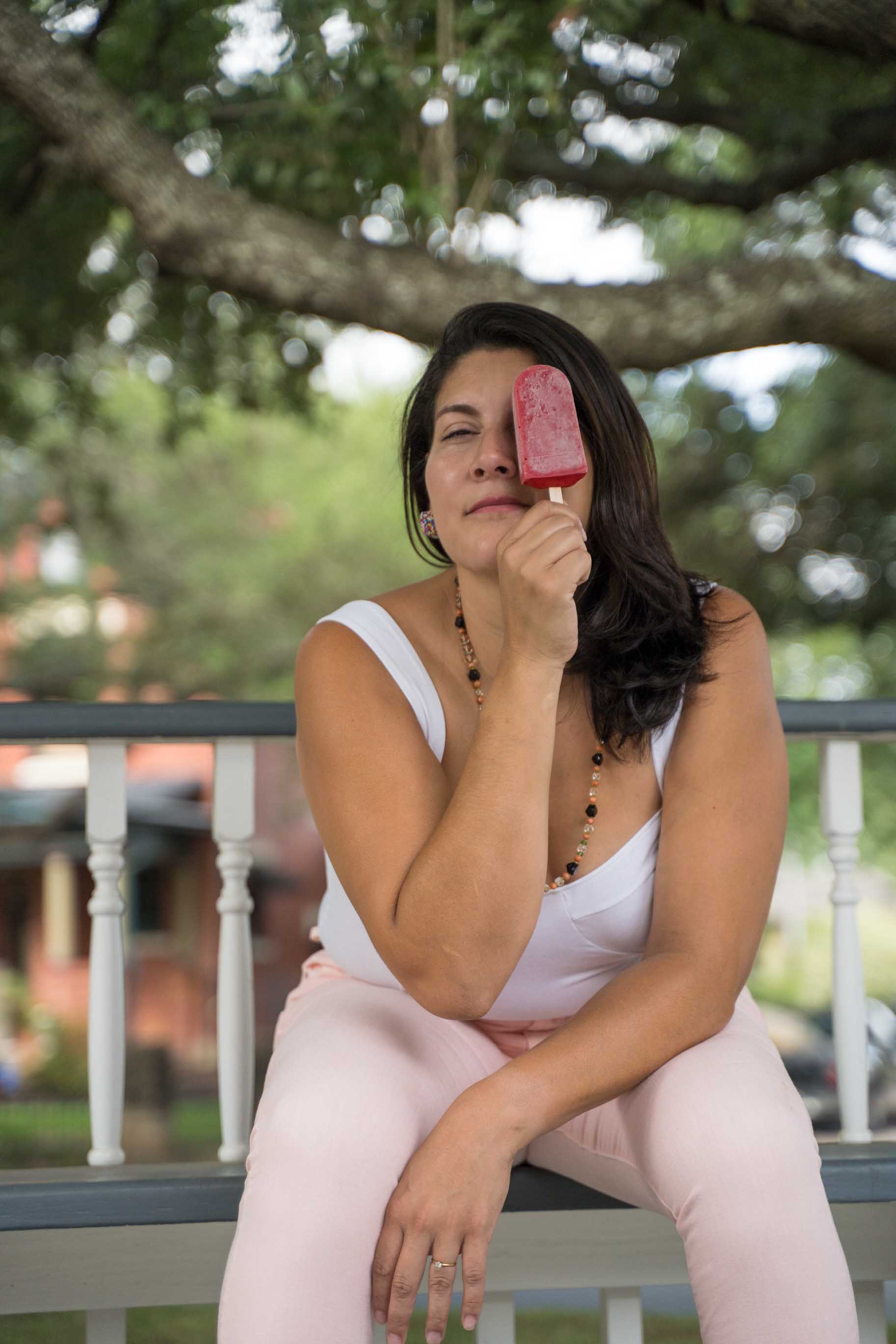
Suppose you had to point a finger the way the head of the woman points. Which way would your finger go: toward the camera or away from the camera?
toward the camera

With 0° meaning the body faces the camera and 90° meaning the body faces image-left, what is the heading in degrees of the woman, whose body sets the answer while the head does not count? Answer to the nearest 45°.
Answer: approximately 0°
